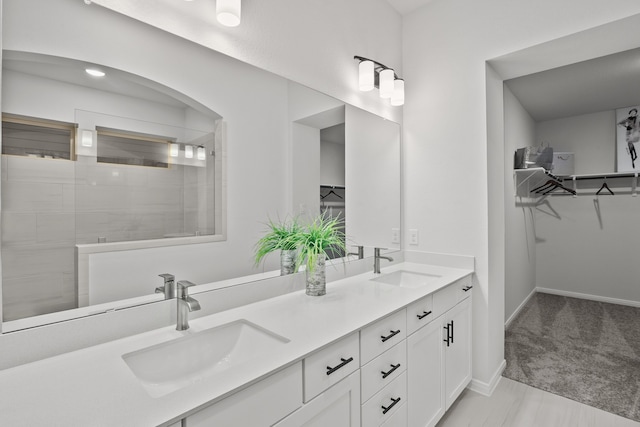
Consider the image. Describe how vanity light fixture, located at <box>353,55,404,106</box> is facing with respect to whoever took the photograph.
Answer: facing the viewer and to the right of the viewer

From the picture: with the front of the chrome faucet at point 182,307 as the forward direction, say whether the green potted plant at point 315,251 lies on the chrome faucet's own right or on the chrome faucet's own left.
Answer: on the chrome faucet's own left

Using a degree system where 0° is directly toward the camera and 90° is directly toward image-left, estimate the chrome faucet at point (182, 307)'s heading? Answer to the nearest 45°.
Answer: approximately 315°

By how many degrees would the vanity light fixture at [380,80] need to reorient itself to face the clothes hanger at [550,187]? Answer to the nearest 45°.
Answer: approximately 90° to its left

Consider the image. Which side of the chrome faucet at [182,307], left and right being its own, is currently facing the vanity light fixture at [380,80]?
left

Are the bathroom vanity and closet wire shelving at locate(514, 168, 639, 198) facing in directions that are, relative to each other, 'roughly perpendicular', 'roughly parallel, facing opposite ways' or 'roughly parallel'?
roughly perpendicular

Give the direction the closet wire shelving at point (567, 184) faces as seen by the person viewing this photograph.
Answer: facing the viewer

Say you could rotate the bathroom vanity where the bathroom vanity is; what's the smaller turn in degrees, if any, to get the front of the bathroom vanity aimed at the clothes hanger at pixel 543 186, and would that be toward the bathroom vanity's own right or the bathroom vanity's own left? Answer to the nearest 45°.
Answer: approximately 90° to the bathroom vanity's own left

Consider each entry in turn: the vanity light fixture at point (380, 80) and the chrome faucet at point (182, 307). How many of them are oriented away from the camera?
0

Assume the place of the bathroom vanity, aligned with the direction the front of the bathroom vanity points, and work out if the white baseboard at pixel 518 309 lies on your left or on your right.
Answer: on your left

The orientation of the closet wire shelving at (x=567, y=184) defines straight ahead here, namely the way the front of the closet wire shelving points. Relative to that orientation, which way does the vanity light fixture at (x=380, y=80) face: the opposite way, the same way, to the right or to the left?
to the left

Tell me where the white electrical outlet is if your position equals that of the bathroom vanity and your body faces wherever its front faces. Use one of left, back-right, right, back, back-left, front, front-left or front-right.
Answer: left

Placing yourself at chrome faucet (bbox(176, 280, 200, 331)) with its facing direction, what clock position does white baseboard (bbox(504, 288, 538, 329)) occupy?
The white baseboard is roughly at 10 o'clock from the chrome faucet.

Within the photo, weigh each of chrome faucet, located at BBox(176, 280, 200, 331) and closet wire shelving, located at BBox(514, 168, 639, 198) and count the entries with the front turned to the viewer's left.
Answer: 0
